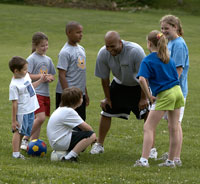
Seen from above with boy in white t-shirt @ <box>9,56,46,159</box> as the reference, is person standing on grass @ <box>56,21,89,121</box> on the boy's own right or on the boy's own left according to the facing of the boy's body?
on the boy's own left

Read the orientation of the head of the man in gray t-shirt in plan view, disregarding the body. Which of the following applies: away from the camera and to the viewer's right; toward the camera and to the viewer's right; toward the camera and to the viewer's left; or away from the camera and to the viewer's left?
toward the camera and to the viewer's left

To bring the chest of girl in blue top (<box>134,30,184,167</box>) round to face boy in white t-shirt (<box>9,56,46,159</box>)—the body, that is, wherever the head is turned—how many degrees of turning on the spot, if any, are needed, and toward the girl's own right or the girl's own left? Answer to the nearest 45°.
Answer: approximately 45° to the girl's own left

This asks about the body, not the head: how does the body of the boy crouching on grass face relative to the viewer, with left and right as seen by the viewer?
facing away from the viewer and to the right of the viewer

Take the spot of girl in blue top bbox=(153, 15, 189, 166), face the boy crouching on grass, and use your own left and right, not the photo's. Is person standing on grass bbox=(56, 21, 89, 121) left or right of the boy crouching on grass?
right

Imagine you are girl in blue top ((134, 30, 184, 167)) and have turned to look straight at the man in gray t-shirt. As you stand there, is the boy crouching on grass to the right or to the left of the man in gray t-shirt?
left

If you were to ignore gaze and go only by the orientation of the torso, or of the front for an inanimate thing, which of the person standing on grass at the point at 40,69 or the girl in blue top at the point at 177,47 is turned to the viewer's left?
the girl in blue top

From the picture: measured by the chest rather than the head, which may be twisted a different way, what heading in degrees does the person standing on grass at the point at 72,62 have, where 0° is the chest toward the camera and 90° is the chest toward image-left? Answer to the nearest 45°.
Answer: approximately 315°

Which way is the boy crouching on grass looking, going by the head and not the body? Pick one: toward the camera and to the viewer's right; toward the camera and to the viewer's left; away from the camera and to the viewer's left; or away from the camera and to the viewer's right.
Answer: away from the camera and to the viewer's right

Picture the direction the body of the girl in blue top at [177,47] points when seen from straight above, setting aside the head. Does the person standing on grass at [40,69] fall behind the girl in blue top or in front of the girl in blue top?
in front

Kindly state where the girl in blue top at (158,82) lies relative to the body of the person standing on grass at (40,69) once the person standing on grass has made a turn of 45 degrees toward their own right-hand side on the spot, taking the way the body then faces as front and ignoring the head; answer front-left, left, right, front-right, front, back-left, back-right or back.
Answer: front-left

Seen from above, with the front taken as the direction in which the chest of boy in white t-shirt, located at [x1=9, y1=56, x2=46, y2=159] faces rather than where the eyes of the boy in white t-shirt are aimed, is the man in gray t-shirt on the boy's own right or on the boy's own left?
on the boy's own left

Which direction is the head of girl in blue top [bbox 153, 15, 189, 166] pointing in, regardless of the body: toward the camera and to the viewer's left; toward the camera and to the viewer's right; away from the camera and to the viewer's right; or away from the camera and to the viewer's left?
toward the camera and to the viewer's left

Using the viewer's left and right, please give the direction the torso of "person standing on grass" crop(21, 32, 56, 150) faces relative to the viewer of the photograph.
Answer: facing the viewer and to the right of the viewer

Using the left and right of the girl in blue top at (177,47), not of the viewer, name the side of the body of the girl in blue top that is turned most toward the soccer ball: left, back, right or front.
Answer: front

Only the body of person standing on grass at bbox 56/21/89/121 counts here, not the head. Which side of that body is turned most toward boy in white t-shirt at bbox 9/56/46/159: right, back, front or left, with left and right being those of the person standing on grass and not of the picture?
right

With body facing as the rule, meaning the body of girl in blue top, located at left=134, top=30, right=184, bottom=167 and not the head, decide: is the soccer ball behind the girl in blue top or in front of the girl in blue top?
in front

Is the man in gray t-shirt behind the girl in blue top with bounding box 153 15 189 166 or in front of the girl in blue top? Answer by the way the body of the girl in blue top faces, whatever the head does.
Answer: in front
